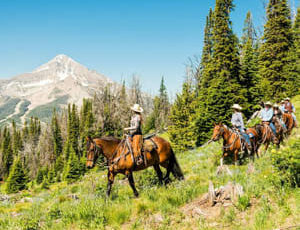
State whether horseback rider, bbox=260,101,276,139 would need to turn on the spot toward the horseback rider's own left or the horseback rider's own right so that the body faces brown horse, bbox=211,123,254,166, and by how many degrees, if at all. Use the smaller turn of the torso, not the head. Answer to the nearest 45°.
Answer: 0° — they already face it

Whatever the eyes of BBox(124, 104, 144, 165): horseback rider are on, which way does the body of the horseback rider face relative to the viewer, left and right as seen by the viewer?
facing to the left of the viewer

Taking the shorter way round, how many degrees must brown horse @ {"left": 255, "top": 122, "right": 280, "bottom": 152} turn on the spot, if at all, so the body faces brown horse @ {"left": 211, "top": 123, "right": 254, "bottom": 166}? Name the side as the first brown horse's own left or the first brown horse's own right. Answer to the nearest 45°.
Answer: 0° — it already faces it

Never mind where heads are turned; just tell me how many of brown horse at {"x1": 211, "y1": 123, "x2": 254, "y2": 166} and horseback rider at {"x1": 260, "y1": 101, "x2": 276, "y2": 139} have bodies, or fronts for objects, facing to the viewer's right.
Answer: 0

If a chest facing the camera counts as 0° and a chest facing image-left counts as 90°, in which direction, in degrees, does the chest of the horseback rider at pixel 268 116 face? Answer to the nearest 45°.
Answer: approximately 45°

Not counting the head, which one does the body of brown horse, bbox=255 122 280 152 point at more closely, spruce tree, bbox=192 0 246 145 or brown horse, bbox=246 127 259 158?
the brown horse

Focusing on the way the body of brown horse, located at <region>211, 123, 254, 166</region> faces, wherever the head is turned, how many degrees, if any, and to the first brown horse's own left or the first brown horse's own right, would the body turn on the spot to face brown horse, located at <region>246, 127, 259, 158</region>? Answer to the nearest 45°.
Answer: approximately 180°

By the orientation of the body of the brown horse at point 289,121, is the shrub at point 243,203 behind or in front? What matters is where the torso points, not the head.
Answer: in front

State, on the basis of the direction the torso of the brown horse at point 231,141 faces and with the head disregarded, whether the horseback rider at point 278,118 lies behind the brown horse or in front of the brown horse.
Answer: behind

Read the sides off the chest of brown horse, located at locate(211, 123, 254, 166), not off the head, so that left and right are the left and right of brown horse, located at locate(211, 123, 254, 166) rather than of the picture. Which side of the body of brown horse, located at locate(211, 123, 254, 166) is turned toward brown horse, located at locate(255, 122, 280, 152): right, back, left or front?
back

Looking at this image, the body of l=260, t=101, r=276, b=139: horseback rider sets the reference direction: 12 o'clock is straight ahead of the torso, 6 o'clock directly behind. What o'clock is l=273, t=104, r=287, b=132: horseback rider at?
l=273, t=104, r=287, b=132: horseback rider is roughly at 5 o'clock from l=260, t=101, r=276, b=139: horseback rider.

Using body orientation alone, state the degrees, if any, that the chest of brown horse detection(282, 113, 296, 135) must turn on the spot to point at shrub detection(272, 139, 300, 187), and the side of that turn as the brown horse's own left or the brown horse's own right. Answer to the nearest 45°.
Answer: approximately 45° to the brown horse's own left

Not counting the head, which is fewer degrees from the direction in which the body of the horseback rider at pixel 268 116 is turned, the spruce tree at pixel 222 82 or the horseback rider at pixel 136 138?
the horseback rider

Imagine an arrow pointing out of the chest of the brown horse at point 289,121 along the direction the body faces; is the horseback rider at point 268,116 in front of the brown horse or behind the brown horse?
in front

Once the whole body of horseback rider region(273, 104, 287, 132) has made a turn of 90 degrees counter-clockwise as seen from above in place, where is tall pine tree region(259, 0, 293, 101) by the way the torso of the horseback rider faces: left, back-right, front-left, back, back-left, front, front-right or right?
back-left
